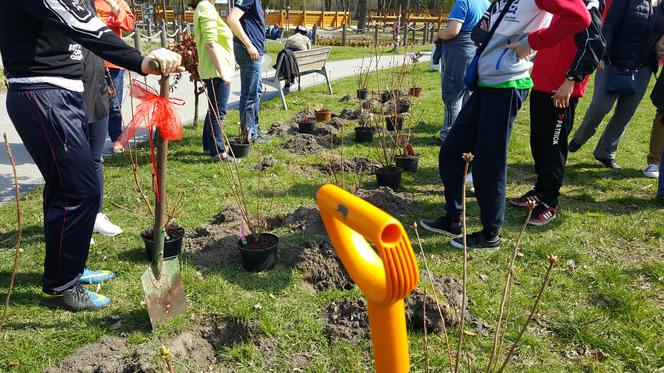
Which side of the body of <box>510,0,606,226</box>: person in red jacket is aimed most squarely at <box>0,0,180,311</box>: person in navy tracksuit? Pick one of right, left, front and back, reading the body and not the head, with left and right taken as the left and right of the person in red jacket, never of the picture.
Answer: front

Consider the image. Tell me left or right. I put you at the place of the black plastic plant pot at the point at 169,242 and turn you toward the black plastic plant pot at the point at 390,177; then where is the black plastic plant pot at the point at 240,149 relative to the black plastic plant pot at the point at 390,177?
left

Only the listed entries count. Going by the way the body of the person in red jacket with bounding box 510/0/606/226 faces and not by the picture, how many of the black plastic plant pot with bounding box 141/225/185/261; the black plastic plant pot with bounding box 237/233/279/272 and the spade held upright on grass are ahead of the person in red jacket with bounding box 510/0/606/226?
3

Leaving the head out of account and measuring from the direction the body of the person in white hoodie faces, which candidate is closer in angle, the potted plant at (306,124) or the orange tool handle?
the orange tool handle

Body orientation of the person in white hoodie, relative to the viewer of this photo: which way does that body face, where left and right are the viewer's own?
facing the viewer and to the left of the viewer

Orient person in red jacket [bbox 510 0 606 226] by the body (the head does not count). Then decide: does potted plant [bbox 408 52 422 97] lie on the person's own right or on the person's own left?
on the person's own right

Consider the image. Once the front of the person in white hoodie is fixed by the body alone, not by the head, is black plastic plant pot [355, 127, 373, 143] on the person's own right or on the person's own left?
on the person's own right

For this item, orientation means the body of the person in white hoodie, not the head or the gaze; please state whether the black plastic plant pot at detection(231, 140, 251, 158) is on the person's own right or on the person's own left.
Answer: on the person's own right

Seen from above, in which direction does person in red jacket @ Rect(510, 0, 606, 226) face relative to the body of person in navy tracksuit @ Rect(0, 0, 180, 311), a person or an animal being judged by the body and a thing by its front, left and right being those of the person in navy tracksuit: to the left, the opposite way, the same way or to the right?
the opposite way

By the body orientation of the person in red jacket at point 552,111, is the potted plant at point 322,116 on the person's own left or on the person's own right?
on the person's own right

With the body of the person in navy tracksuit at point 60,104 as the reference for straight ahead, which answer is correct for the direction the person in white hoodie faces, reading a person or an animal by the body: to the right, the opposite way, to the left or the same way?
the opposite way

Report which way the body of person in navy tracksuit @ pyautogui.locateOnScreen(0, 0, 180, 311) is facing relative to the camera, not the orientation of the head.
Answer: to the viewer's right

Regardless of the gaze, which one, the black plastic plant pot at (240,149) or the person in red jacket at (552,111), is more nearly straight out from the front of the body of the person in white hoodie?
the black plastic plant pot

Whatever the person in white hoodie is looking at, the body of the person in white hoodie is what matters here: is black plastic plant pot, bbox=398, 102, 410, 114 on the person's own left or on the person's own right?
on the person's own right
